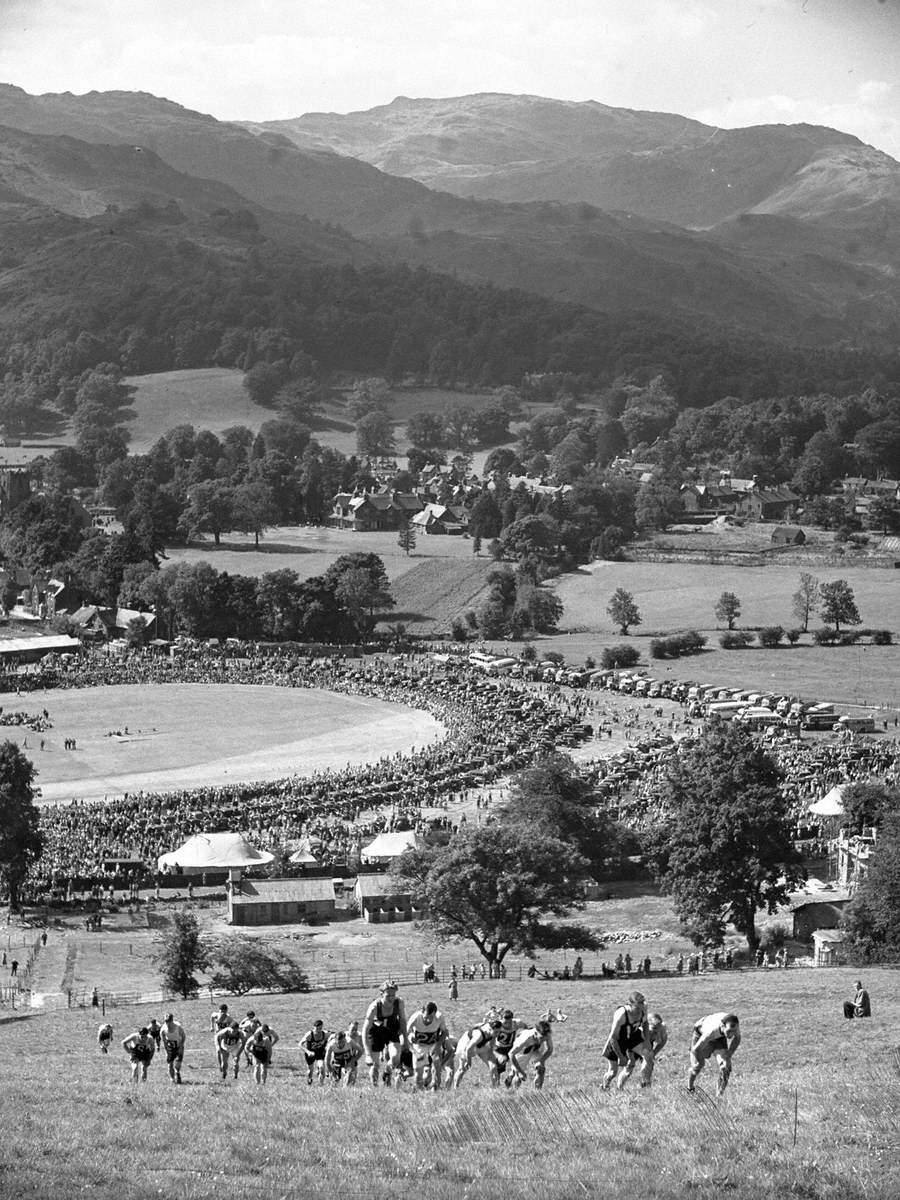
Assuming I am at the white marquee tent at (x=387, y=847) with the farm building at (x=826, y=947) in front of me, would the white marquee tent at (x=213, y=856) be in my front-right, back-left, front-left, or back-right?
back-right

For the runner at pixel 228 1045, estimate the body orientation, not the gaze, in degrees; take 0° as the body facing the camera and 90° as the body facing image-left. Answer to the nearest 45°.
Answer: approximately 0°

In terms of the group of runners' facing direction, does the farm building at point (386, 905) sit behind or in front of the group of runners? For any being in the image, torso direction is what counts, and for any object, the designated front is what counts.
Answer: behind

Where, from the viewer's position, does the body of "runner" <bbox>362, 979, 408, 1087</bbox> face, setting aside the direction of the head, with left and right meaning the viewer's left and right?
facing the viewer

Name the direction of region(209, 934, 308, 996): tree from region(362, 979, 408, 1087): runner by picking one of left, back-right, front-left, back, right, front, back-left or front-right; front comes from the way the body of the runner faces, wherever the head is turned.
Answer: back

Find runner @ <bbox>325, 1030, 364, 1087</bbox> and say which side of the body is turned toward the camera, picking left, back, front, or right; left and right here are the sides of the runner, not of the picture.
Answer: front

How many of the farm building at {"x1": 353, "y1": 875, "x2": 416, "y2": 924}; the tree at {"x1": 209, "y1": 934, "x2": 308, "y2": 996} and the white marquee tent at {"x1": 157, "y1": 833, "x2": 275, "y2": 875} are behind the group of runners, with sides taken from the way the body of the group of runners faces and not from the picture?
3

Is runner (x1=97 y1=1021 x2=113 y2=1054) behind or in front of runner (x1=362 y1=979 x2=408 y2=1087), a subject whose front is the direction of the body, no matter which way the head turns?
behind

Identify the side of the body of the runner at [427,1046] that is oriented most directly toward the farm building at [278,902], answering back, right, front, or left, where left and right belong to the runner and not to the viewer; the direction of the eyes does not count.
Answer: back

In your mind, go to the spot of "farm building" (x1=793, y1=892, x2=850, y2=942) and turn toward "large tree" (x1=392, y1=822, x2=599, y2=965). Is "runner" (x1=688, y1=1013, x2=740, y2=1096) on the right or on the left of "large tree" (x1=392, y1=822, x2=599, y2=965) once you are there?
left

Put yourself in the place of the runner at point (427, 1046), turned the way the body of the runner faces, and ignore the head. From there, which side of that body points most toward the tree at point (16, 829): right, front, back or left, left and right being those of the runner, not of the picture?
back
